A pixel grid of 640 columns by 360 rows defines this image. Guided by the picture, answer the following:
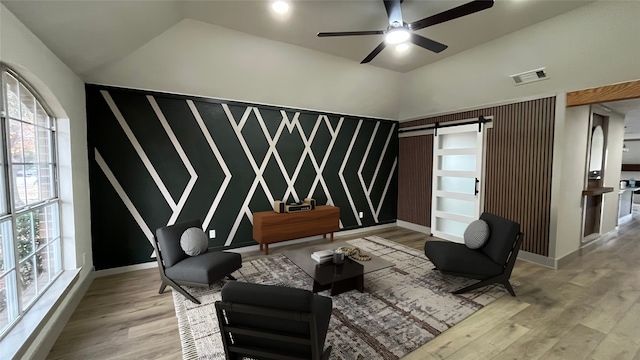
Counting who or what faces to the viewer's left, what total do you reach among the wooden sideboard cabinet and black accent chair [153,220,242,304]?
0

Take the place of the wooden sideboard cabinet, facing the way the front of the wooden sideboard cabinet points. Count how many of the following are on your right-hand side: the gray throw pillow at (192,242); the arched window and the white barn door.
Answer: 2

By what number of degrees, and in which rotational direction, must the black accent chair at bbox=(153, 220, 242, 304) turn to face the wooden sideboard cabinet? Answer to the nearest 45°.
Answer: approximately 90° to its left

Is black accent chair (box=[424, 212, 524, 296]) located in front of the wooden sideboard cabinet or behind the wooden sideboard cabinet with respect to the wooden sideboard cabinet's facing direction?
in front

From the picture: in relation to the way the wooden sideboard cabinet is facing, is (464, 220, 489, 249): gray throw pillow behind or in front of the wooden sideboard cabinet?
in front

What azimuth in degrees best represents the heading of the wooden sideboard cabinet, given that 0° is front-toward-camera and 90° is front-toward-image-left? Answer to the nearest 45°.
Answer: approximately 315°

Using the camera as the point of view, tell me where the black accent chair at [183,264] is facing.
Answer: facing the viewer and to the right of the viewer

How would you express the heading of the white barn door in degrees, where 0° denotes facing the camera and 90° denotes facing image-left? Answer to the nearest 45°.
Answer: approximately 45°

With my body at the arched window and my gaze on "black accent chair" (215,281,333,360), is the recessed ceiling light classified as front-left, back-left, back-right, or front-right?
front-left

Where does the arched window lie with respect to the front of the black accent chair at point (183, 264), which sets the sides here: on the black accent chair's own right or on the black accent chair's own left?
on the black accent chair's own right
